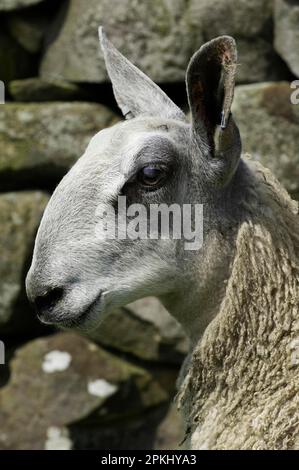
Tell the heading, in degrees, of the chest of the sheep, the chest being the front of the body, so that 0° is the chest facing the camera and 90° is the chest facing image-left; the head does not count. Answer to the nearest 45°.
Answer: approximately 90°
